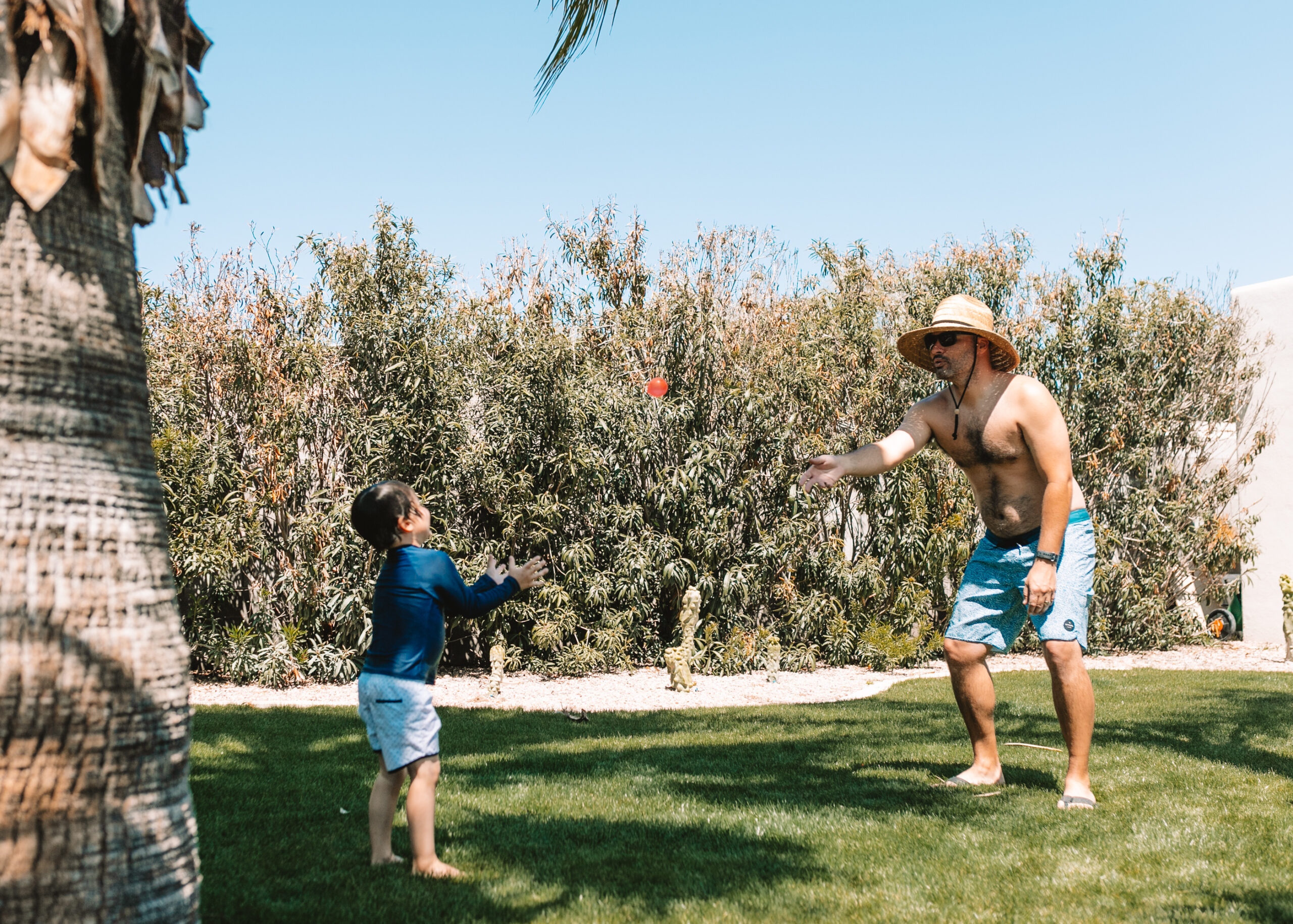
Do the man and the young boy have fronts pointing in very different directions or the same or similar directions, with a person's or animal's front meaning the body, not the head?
very different directions

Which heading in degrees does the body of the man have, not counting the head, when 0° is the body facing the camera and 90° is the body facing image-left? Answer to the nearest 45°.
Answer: approximately 45°

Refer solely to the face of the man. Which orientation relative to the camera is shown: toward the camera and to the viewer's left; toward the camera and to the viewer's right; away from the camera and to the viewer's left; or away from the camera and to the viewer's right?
toward the camera and to the viewer's left

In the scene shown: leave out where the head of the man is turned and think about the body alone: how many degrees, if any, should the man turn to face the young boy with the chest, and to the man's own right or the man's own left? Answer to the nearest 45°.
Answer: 0° — they already face them

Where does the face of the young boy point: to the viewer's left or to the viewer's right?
to the viewer's right

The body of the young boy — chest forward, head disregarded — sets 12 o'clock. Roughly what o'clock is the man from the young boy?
The man is roughly at 1 o'clock from the young boy.

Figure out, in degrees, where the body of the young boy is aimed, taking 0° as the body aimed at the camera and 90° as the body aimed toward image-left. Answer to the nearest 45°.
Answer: approximately 225°
